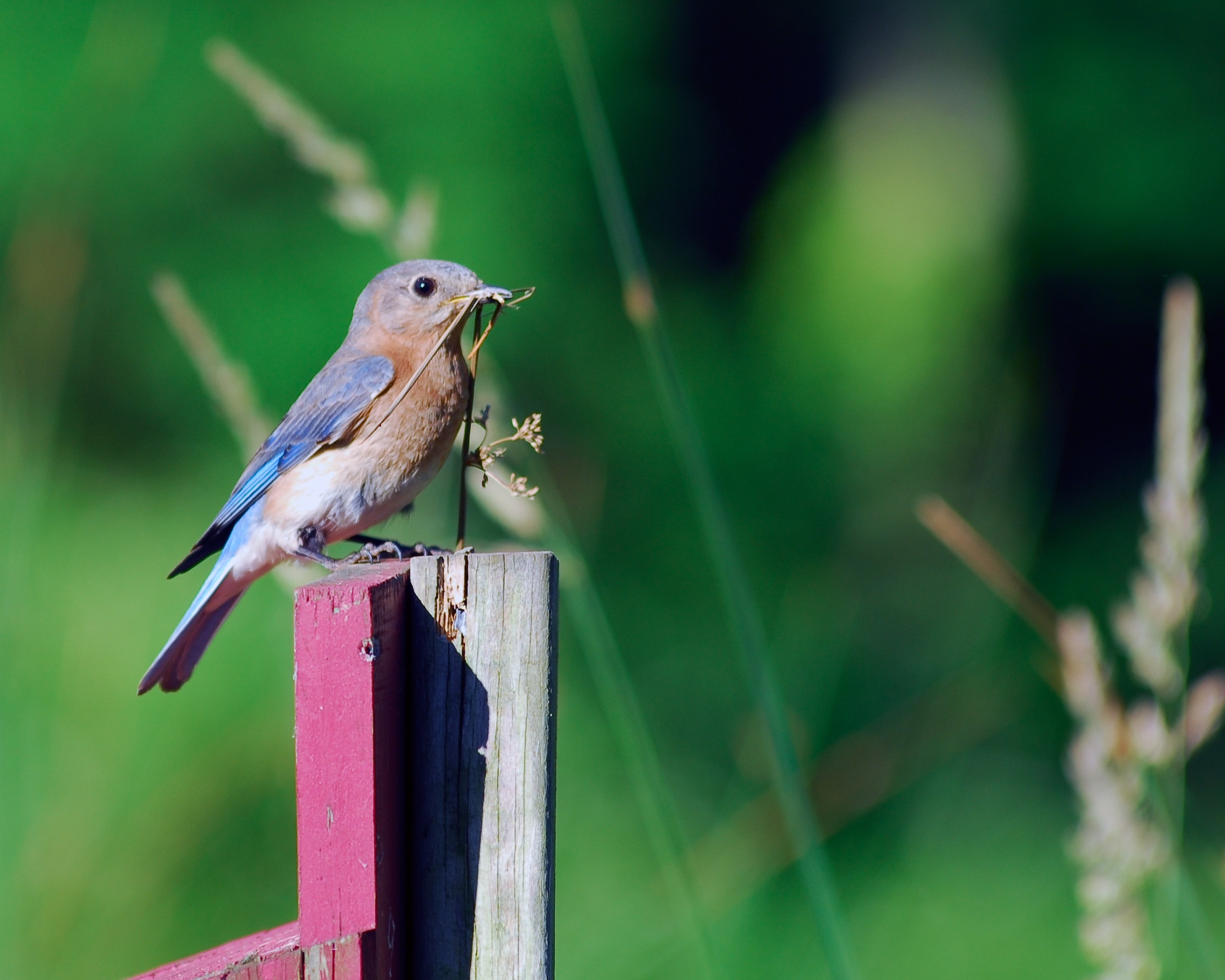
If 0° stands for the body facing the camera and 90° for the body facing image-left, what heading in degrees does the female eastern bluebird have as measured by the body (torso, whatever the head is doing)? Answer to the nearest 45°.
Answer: approximately 270°

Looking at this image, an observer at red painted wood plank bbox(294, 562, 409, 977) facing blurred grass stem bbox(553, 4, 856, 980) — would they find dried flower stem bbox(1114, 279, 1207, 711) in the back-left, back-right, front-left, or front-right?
front-right
